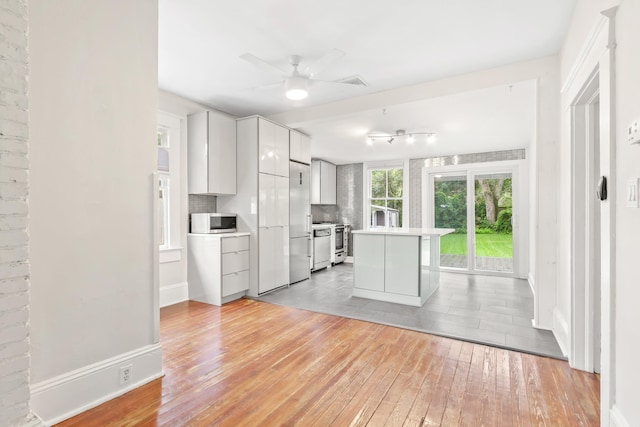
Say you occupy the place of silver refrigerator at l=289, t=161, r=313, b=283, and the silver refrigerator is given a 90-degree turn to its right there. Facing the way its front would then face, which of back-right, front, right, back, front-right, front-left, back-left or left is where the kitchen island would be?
left

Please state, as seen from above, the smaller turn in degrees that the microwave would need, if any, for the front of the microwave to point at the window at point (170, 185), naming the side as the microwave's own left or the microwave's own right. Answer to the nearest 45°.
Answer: approximately 135° to the microwave's own right

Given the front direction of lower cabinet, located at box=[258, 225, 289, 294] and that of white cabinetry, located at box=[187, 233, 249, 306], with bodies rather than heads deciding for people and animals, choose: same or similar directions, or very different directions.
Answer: same or similar directions

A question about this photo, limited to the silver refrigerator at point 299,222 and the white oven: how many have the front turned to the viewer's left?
0

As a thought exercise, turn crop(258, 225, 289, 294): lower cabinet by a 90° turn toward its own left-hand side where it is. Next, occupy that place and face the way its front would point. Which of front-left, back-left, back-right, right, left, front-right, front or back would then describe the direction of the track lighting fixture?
front-right

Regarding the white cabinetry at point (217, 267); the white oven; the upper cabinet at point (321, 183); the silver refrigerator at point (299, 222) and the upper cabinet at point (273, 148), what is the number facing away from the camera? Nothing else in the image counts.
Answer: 0

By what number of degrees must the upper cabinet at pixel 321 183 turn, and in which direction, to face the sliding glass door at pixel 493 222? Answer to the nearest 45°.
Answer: approximately 45° to its left

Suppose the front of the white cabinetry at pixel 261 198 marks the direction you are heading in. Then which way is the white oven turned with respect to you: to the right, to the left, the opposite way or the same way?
the same way

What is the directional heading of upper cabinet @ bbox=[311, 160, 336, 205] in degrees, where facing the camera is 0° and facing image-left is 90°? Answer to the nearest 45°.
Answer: approximately 315°

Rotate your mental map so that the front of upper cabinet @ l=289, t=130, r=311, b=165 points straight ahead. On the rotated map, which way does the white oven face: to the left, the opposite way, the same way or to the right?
the same way

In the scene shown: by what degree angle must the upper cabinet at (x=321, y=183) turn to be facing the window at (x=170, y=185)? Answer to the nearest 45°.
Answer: approximately 90° to its right

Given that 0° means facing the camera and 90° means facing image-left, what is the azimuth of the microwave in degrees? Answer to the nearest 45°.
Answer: approximately 315°

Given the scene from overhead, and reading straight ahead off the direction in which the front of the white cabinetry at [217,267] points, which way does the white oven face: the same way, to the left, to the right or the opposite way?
the same way

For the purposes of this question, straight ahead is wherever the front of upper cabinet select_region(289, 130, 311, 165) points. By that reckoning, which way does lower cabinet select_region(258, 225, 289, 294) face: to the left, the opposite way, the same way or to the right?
the same way
